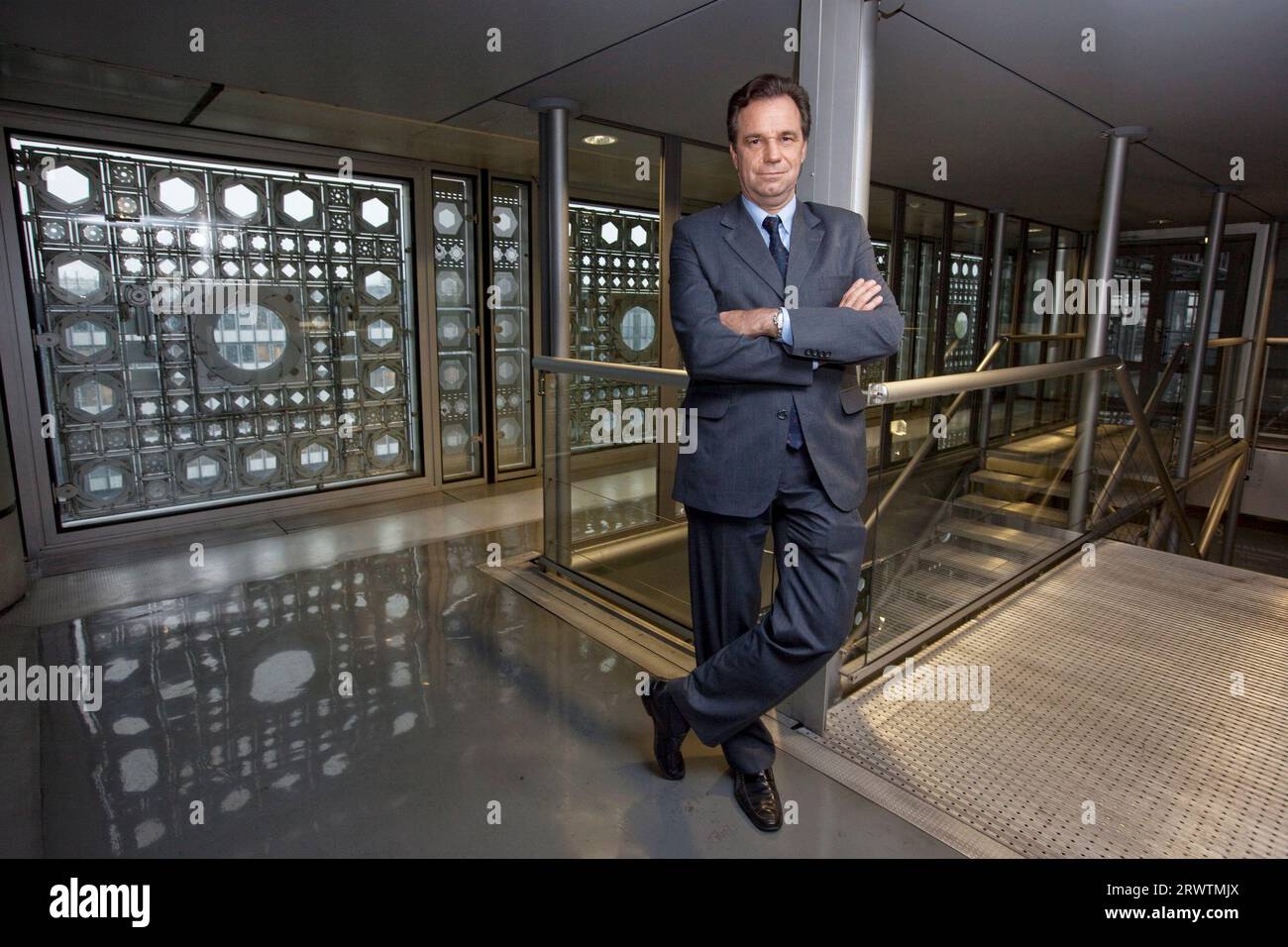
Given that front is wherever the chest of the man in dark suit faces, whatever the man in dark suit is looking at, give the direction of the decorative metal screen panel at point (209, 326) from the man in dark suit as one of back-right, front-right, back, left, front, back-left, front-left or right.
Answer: back-right

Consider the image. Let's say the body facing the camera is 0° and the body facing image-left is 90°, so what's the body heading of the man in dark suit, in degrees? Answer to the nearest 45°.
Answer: approximately 0°

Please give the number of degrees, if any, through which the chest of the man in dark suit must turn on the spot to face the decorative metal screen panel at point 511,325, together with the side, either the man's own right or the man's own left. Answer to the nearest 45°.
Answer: approximately 135° to the man's own right

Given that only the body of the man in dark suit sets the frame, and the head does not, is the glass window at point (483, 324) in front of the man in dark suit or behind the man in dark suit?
behind

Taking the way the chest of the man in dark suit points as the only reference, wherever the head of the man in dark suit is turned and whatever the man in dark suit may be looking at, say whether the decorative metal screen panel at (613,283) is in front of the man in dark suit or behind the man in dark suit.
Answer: behind

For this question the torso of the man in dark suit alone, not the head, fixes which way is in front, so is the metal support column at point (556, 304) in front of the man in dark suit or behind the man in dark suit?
behind

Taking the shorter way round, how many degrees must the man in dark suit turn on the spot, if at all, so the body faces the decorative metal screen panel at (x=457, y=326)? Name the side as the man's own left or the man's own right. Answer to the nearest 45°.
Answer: approximately 135° to the man's own right
